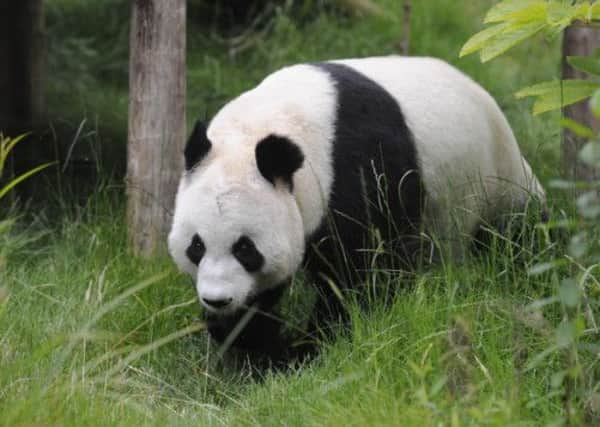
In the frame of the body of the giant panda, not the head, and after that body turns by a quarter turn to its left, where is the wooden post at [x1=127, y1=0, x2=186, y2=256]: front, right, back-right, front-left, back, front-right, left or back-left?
back

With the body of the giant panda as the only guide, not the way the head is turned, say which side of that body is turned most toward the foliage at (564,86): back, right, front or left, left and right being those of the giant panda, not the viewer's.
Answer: left

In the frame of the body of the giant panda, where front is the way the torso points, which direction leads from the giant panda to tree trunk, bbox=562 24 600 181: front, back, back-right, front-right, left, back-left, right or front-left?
back

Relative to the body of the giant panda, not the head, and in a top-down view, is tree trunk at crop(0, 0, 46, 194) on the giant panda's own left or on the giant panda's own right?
on the giant panda's own right

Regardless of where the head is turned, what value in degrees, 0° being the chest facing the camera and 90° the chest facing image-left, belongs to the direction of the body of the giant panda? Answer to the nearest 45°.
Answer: approximately 45°
